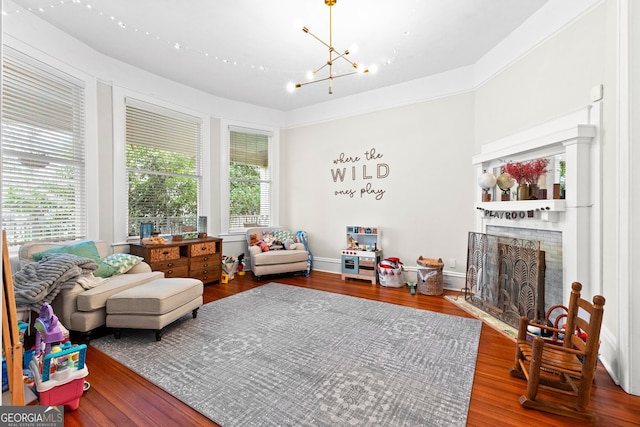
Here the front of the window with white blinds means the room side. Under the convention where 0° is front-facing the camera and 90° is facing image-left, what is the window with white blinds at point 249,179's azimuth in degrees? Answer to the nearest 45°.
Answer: approximately 315°

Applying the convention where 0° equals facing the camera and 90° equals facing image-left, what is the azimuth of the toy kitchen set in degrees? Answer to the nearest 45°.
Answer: approximately 45°

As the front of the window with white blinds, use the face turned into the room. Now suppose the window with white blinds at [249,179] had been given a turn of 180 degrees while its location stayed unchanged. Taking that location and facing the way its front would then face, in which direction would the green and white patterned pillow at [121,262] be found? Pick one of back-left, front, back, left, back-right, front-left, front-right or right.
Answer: left

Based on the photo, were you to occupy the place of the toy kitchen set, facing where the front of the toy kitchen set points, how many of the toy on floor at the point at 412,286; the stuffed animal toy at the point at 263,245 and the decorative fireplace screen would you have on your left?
2

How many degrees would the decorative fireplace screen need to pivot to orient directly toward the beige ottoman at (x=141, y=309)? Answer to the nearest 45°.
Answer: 0° — it already faces it

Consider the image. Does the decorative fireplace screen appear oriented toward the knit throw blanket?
yes

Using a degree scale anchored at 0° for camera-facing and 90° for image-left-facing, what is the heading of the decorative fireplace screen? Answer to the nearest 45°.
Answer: approximately 45°
